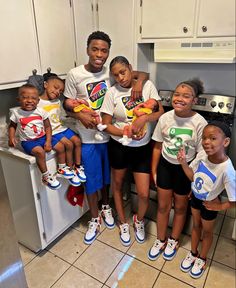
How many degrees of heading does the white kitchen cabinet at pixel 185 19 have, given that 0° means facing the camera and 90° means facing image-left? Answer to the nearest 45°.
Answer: approximately 0°

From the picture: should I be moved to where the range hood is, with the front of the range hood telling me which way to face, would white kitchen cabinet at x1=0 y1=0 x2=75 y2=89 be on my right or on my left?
on my right

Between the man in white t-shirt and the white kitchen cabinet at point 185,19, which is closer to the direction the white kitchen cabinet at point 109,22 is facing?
the man in white t-shirt

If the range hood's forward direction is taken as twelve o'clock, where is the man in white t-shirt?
The man in white t-shirt is roughly at 2 o'clock from the range hood.

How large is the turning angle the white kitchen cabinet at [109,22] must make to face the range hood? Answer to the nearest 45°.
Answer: approximately 45° to its left

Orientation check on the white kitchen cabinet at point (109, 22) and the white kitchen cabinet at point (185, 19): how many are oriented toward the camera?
2

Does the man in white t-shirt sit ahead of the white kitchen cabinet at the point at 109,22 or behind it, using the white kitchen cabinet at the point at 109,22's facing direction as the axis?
ahead

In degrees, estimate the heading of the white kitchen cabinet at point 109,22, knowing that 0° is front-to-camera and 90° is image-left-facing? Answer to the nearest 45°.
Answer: approximately 0°

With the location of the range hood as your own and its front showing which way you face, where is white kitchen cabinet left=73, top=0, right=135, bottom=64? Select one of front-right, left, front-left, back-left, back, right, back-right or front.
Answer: right

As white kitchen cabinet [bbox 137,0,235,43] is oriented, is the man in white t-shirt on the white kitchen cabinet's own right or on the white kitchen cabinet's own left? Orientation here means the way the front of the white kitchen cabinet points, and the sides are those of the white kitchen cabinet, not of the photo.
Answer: on the white kitchen cabinet's own right
